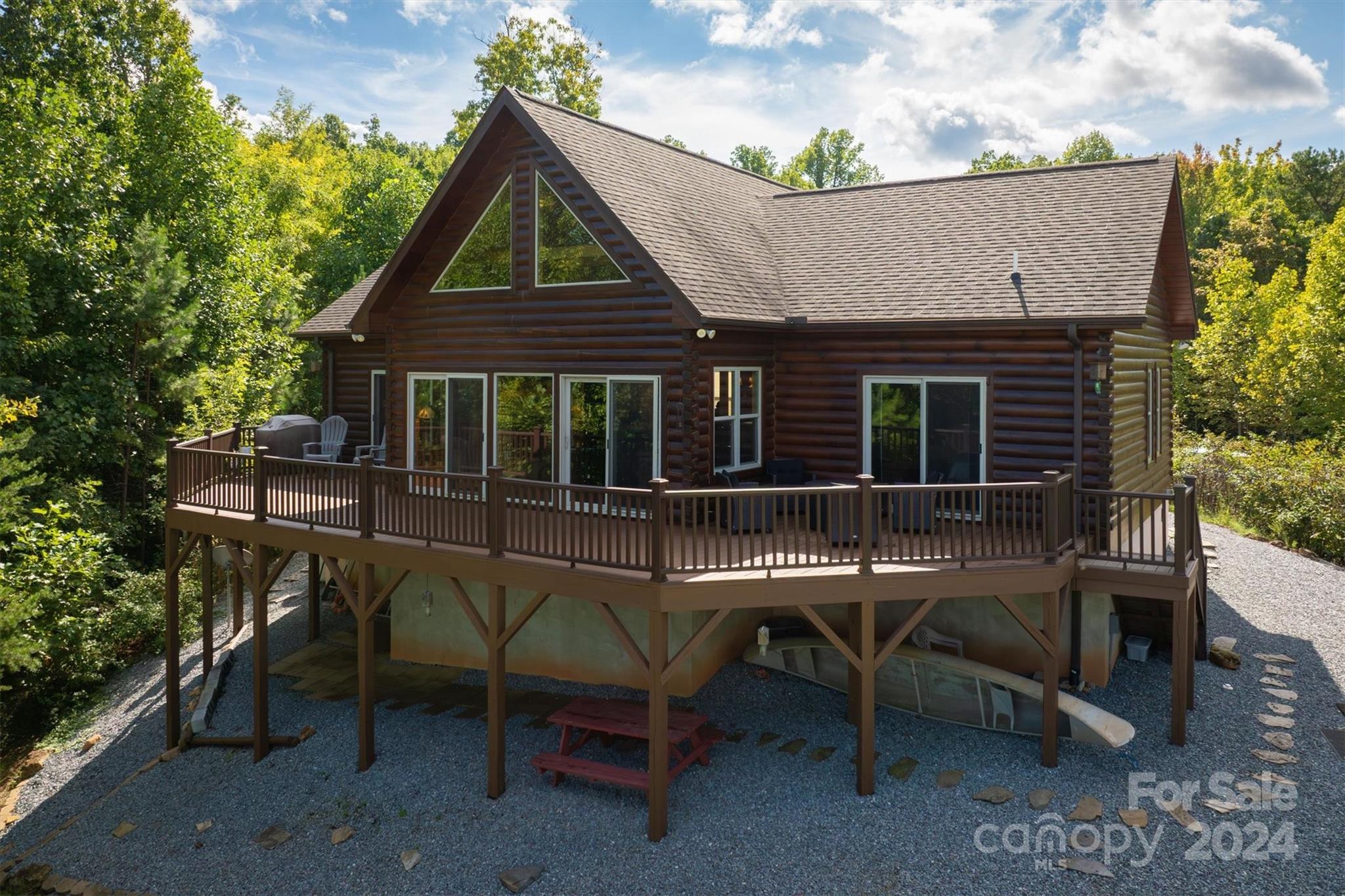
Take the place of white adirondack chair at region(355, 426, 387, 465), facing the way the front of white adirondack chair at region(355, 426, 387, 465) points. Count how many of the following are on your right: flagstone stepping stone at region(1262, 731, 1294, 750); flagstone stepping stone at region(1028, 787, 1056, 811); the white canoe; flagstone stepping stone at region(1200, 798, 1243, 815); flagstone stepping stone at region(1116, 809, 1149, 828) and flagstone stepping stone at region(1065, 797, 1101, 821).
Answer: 0

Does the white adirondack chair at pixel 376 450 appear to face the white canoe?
no

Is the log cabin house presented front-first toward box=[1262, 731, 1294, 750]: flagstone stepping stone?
no

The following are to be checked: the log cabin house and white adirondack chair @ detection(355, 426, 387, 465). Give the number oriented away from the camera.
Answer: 0

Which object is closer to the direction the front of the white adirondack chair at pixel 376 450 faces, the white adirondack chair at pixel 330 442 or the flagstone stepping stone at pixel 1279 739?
the white adirondack chair

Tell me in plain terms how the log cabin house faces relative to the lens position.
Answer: facing the viewer and to the left of the viewer

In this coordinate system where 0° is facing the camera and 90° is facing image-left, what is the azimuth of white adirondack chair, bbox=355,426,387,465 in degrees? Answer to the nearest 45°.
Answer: approximately 90°

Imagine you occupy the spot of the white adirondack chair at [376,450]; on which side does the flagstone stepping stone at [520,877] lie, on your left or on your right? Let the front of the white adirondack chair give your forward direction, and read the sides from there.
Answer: on your left

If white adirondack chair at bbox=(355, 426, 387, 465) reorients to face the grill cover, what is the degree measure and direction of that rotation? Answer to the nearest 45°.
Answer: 0° — it already faces it

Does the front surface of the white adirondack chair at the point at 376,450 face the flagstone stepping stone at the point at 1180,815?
no
